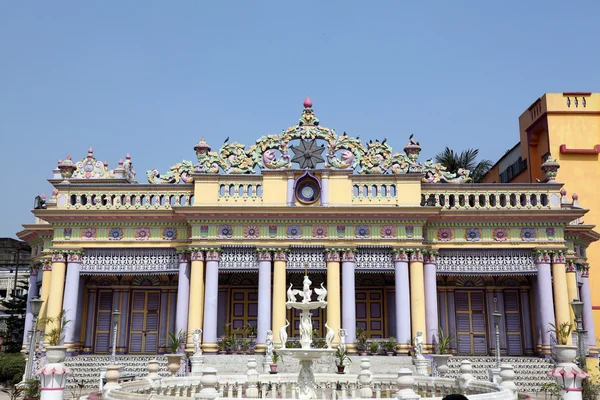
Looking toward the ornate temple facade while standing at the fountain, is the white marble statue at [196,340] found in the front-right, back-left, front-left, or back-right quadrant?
front-left

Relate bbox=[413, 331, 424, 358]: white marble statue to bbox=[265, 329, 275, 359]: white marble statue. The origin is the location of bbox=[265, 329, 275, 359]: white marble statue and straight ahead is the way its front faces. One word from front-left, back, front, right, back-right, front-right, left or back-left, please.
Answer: left

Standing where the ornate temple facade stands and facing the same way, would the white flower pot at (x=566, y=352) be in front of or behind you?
in front

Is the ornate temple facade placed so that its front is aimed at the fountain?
yes

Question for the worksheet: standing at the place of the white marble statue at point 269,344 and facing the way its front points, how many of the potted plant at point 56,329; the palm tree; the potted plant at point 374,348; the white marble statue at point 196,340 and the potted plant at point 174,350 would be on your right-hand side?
3

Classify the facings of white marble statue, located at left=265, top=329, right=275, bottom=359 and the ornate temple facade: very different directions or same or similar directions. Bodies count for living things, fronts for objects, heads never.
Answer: same or similar directions

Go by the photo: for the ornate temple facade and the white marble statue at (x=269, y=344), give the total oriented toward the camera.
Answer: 2

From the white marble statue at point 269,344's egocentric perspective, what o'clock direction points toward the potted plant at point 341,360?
The potted plant is roughly at 10 o'clock from the white marble statue.

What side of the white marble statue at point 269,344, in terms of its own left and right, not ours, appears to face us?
front

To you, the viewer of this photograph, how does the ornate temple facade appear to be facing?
facing the viewer
